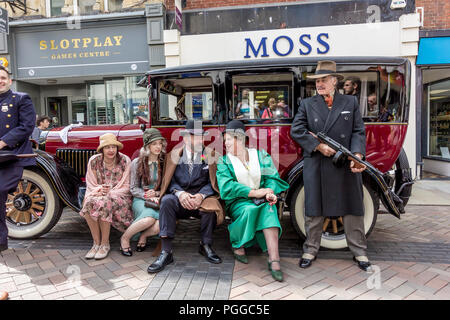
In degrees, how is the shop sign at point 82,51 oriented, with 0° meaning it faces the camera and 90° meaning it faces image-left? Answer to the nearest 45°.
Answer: approximately 0°

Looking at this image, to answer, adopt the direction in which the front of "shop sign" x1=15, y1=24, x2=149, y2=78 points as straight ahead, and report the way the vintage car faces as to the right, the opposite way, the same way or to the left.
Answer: to the right

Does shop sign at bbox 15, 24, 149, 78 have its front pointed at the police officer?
yes

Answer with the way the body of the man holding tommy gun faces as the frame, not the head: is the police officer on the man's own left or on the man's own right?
on the man's own right

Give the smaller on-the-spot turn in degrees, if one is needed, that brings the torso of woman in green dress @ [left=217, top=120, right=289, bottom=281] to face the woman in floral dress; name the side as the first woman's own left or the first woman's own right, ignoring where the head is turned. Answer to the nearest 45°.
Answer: approximately 90° to the first woman's own right

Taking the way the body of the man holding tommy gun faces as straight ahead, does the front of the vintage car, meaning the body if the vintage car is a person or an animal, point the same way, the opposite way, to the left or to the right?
to the right

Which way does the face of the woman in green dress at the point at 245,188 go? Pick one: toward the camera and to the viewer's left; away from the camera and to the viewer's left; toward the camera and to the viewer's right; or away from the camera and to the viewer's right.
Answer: toward the camera and to the viewer's left

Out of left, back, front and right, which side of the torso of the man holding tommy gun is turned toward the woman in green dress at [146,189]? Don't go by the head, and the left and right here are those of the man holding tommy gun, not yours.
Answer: right

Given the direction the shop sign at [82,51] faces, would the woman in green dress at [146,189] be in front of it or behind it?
in front

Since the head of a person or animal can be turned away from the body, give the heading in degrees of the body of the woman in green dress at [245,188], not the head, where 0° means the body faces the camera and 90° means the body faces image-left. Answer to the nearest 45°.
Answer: approximately 0°

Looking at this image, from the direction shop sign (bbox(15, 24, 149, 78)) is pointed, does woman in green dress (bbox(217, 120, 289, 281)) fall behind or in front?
in front

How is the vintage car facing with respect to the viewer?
to the viewer's left
